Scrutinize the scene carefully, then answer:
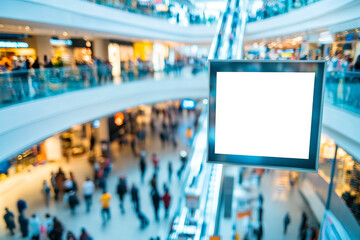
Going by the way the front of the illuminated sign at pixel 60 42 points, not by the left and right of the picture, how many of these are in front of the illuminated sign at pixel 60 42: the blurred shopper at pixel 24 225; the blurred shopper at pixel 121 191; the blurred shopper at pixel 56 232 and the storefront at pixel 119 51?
3

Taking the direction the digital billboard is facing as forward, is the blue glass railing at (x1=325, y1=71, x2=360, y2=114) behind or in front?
behind

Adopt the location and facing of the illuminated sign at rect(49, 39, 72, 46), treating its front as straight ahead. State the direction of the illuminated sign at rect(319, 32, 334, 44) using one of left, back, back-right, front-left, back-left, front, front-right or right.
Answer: front-left

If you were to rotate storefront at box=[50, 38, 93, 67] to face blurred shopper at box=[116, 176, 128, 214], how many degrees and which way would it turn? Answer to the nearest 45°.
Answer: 0° — it already faces them

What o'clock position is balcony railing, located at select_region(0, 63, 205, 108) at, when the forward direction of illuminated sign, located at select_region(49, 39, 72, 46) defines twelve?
The balcony railing is roughly at 12 o'clock from the illuminated sign.

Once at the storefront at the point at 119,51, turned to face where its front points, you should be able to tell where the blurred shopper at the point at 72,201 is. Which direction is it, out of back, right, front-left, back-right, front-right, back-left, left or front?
front-right

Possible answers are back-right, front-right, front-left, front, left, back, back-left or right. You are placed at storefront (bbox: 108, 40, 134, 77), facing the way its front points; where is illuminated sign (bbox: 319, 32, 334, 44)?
front

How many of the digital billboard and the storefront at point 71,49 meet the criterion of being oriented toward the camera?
2

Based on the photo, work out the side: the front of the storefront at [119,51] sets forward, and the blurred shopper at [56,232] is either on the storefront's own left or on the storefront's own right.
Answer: on the storefront's own right

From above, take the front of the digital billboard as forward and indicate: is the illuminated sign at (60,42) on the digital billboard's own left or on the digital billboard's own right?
on the digital billboard's own right

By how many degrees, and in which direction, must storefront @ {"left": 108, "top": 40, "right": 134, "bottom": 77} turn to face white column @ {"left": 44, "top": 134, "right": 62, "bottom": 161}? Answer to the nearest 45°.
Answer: approximately 90° to its right

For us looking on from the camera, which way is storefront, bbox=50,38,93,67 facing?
facing the viewer

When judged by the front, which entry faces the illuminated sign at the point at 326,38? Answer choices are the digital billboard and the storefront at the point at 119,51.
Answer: the storefront

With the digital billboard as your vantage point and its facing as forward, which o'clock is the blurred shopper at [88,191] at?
The blurred shopper is roughly at 4 o'clock from the digital billboard.

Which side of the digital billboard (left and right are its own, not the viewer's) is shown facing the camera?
front

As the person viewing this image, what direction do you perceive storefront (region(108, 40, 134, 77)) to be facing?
facing the viewer and to the right of the viewer
